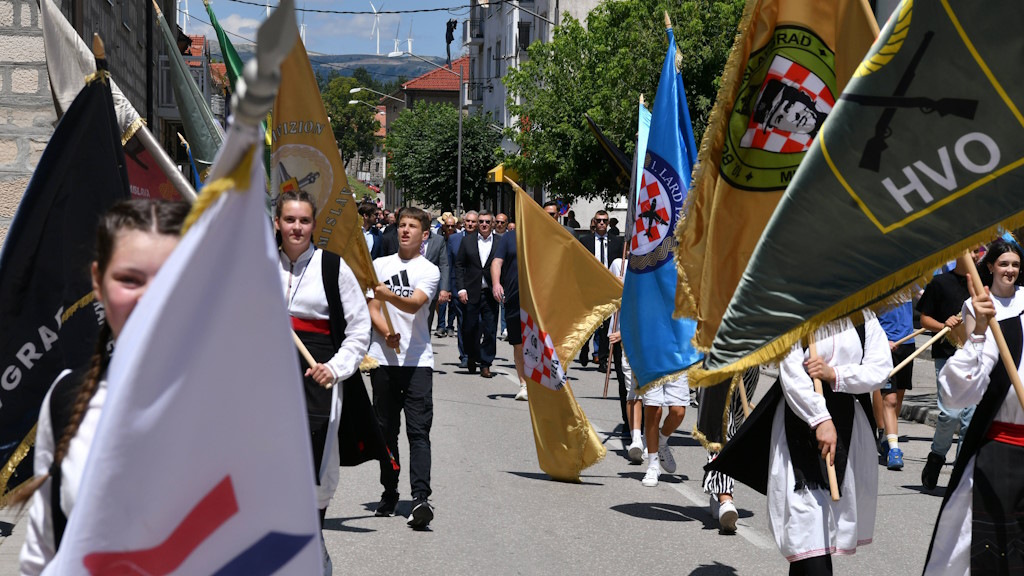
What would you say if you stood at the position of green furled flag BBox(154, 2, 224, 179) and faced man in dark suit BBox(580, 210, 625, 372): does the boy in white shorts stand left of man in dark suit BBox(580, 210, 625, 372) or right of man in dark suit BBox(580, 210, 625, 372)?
right

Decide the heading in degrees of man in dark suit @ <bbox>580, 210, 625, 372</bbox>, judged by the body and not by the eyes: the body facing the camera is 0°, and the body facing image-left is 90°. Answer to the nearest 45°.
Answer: approximately 0°

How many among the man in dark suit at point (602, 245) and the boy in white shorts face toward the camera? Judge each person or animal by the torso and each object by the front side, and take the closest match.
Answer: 2

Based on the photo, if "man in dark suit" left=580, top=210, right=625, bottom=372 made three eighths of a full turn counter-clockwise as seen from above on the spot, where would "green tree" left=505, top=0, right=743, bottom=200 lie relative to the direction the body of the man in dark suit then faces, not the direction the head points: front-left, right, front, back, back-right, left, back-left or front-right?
front-left

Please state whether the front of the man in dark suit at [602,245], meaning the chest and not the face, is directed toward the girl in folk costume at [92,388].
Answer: yes

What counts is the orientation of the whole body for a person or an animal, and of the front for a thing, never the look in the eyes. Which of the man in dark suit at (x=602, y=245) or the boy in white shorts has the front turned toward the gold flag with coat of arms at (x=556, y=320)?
the man in dark suit

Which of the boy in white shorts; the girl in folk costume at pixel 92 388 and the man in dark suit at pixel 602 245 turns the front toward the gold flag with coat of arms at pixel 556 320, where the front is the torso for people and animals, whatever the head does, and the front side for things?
the man in dark suit

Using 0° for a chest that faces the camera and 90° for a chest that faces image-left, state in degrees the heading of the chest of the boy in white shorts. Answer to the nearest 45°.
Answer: approximately 0°

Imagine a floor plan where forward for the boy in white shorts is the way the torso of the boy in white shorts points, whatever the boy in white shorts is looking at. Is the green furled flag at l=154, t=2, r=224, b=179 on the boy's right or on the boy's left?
on the boy's right

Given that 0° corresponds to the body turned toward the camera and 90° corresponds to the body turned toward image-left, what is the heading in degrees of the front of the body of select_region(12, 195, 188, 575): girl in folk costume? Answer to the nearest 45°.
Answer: approximately 315°
